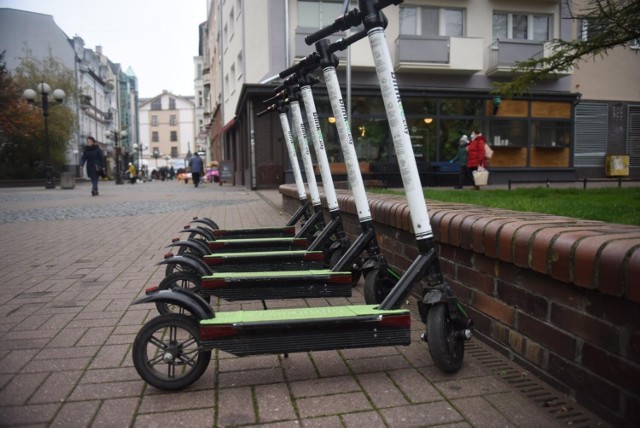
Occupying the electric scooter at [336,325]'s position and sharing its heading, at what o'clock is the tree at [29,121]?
The tree is roughly at 8 o'clock from the electric scooter.

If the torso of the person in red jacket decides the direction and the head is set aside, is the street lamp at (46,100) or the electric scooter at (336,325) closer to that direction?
the street lamp

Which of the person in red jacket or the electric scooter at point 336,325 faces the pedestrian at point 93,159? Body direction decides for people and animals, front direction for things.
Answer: the person in red jacket

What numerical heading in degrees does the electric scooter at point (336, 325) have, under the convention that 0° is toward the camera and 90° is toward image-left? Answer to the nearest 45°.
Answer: approximately 270°

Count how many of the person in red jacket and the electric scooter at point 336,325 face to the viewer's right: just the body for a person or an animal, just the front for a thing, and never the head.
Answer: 1

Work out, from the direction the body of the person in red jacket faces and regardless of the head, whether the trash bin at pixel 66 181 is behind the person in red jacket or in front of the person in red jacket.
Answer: in front

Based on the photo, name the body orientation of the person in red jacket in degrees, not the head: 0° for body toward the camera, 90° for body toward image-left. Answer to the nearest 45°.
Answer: approximately 90°

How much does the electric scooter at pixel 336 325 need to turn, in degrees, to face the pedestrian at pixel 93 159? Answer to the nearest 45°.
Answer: approximately 135° to its left

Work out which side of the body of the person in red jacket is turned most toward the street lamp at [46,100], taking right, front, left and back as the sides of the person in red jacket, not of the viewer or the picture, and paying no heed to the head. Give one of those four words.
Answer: front

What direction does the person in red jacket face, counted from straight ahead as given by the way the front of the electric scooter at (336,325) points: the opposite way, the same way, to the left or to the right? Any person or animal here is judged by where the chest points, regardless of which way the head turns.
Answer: the opposite way

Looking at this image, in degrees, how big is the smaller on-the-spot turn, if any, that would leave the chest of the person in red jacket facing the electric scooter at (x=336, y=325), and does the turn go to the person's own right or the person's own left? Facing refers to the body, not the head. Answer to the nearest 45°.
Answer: approximately 90° to the person's own left

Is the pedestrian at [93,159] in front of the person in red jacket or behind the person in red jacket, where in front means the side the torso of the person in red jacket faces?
in front
